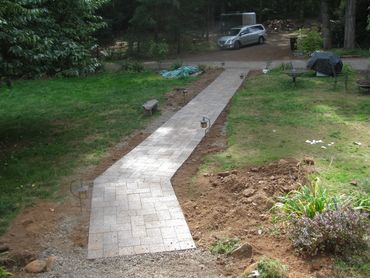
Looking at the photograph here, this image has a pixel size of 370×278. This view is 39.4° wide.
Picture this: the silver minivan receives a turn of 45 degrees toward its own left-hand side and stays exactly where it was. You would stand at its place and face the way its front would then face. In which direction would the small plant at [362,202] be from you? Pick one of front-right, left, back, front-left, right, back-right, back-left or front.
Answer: front

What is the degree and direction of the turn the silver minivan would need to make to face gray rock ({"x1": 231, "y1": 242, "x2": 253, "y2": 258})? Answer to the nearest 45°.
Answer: approximately 45° to its left

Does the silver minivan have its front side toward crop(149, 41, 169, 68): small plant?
yes

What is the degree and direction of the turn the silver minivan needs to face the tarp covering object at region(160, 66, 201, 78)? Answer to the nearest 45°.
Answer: approximately 45° to its left

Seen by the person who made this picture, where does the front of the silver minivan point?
facing the viewer and to the left of the viewer

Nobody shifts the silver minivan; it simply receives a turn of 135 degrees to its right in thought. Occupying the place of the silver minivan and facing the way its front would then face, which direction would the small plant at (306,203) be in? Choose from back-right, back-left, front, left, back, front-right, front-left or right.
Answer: back

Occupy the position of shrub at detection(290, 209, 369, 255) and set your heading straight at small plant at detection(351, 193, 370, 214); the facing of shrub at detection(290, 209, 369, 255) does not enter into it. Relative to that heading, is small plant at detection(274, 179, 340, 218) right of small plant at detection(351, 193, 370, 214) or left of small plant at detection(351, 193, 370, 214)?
left

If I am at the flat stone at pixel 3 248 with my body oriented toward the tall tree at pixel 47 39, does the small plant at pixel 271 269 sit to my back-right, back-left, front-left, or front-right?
back-right

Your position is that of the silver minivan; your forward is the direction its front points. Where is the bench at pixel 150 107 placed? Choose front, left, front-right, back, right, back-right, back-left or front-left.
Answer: front-left

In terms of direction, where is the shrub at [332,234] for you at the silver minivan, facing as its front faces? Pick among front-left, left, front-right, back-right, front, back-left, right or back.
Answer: front-left

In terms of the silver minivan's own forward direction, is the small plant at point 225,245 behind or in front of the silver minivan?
in front

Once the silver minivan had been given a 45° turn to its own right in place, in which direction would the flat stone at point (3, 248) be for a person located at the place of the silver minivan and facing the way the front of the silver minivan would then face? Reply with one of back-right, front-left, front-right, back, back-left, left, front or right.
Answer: left

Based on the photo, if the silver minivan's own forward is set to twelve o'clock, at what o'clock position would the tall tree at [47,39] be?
The tall tree is roughly at 11 o'clock from the silver minivan.
